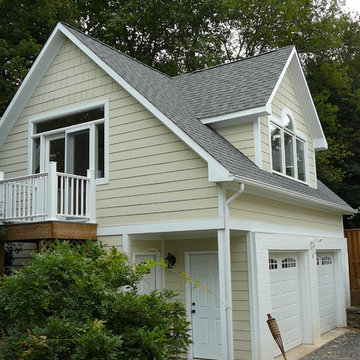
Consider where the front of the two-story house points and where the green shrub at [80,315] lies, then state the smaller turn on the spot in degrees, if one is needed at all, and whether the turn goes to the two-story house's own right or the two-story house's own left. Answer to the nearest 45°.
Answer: approximately 45° to the two-story house's own right
